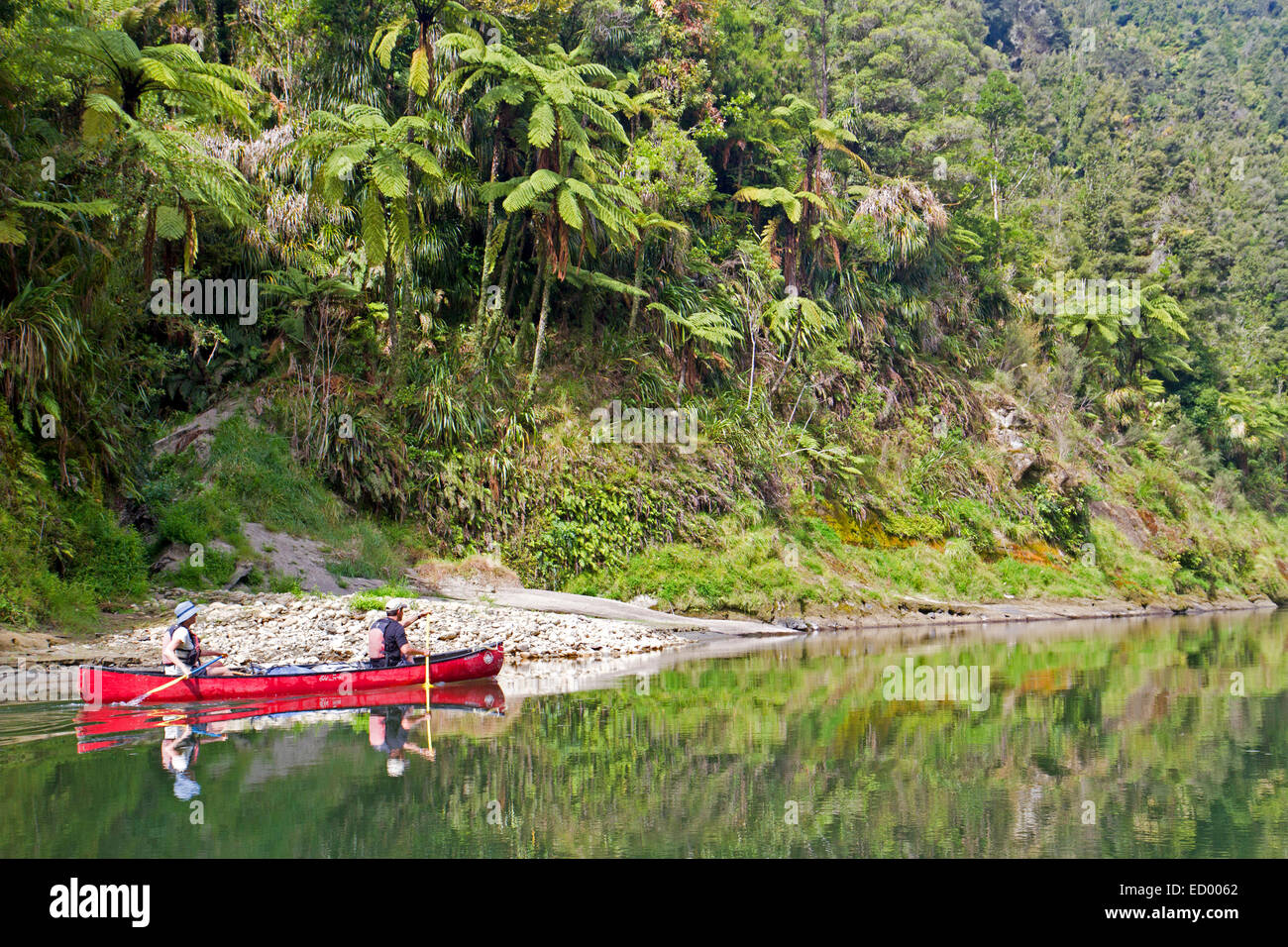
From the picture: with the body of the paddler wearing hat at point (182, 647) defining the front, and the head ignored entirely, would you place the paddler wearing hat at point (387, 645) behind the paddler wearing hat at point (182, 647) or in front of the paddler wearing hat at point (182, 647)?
in front

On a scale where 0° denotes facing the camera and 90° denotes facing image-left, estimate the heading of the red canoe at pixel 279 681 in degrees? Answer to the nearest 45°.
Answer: approximately 270°

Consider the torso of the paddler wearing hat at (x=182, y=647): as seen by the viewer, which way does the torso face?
to the viewer's right
